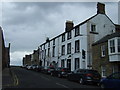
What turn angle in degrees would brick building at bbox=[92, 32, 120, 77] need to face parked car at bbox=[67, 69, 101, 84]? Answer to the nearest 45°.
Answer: approximately 45° to its left

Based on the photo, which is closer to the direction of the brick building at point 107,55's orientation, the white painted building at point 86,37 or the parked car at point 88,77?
the parked car

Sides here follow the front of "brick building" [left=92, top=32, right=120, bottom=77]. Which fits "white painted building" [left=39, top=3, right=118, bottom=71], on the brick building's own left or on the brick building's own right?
on the brick building's own right

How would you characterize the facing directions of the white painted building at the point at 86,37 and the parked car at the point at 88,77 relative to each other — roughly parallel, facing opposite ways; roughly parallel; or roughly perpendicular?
roughly perpendicular

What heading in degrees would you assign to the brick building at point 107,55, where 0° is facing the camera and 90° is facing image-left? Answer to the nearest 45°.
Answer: approximately 45°

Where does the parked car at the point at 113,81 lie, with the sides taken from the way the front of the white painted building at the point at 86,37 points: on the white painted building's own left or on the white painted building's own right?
on the white painted building's own left
